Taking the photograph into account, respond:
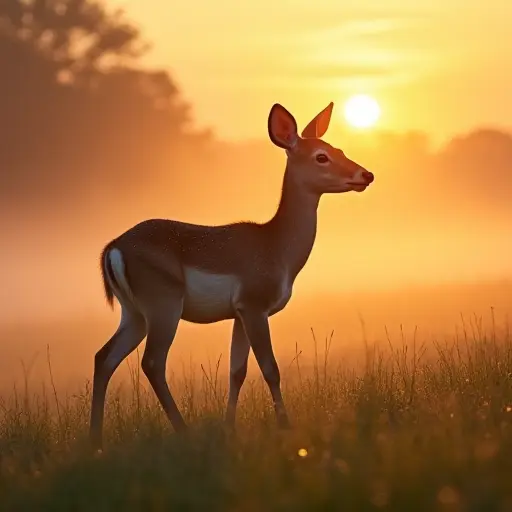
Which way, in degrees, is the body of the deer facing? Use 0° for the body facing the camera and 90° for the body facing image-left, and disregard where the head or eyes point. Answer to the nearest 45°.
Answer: approximately 270°
